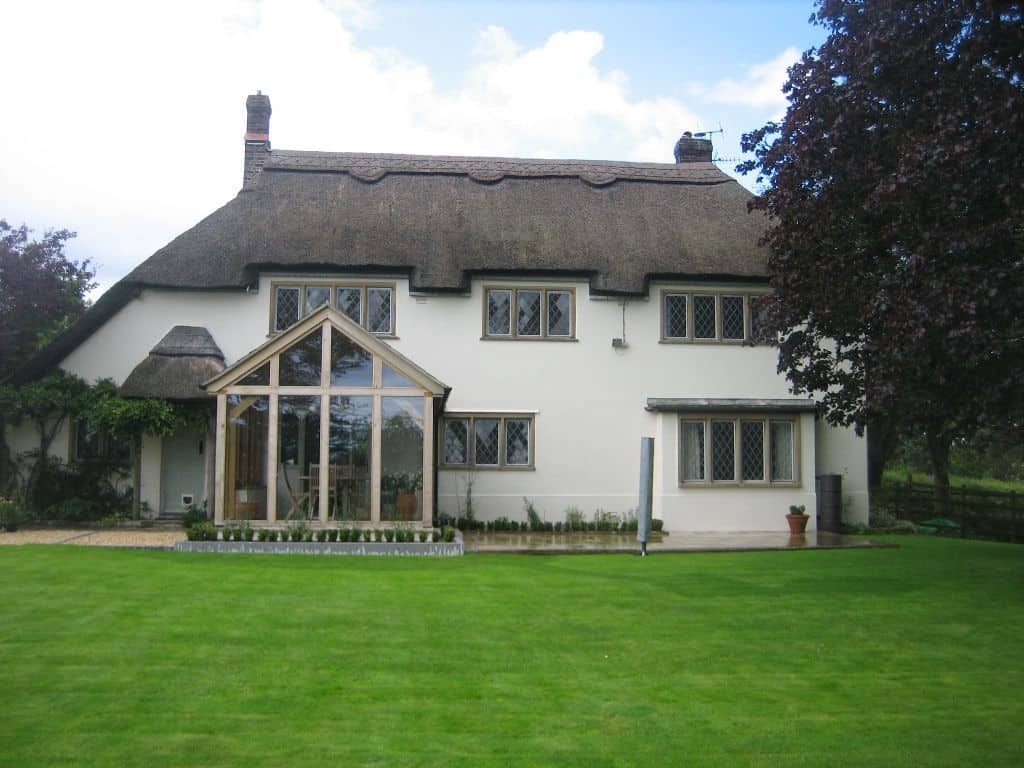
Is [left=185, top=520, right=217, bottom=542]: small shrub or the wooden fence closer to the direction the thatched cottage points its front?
the small shrub

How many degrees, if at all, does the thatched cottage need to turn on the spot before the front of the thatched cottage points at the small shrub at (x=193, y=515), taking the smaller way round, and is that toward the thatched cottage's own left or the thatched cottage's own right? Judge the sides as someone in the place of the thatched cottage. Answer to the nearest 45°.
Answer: approximately 90° to the thatched cottage's own right

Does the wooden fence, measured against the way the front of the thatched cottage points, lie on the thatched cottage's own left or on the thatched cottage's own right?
on the thatched cottage's own left

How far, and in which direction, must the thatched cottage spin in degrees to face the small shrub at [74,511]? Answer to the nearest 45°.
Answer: approximately 90° to its right

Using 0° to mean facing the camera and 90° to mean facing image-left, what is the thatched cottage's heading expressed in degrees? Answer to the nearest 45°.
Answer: approximately 0°

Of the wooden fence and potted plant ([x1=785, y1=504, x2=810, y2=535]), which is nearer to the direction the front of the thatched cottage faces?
the potted plant
